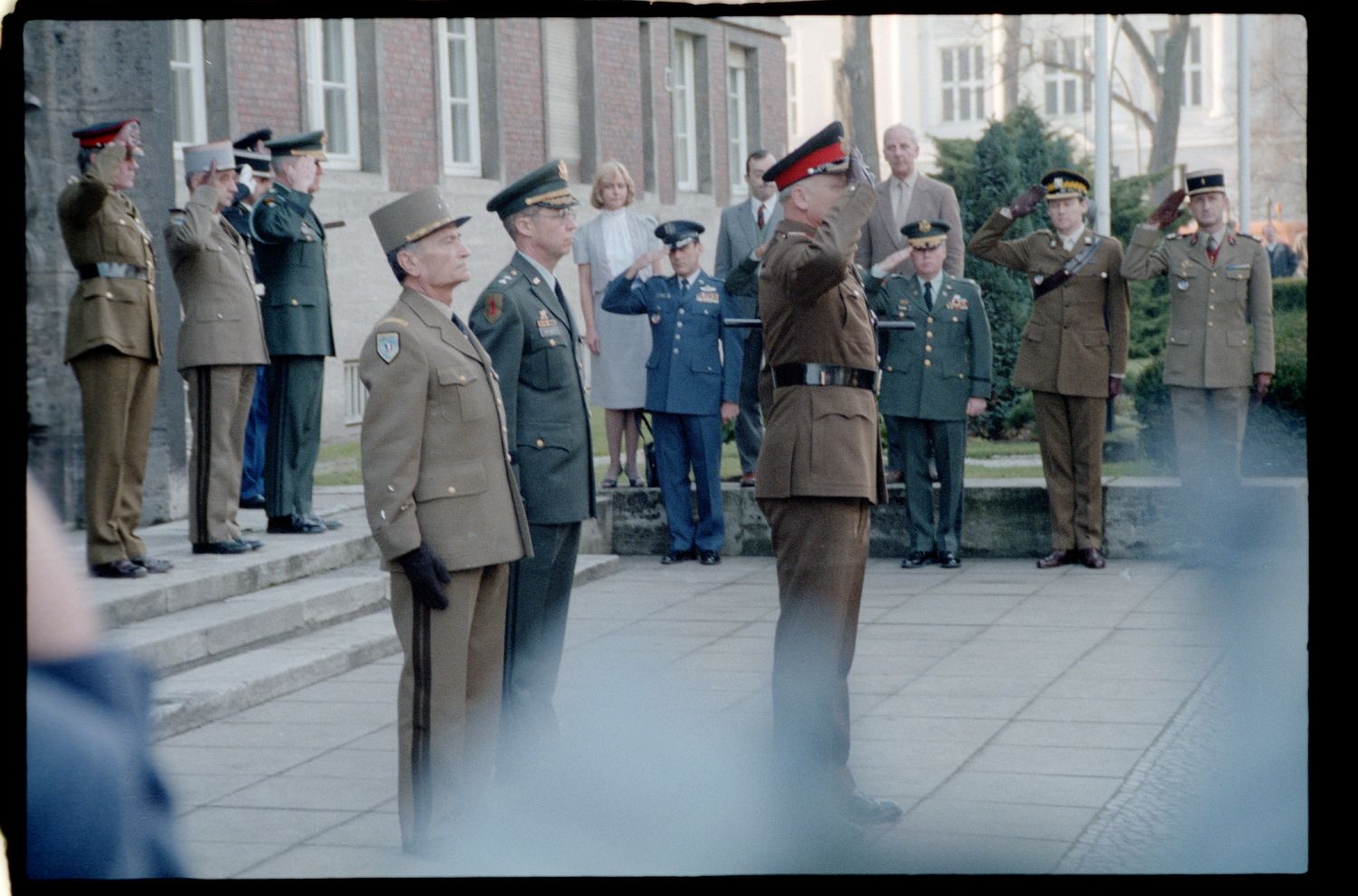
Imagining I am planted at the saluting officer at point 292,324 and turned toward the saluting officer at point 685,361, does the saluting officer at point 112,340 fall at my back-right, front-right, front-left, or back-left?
back-right

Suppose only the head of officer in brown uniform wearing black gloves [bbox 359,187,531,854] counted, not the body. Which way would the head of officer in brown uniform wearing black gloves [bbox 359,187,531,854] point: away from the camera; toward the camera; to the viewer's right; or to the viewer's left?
to the viewer's right

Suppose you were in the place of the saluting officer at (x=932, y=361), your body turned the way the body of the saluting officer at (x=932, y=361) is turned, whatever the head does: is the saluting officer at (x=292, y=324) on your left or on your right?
on your right

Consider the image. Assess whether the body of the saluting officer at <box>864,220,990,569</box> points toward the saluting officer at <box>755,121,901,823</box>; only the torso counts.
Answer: yes

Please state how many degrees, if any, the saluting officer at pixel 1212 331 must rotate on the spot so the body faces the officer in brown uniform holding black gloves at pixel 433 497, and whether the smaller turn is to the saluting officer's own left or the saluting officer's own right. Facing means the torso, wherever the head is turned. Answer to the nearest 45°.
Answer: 0° — they already face them

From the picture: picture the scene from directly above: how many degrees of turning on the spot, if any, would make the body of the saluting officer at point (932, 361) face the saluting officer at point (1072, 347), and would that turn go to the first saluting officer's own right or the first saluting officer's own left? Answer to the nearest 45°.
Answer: approximately 90° to the first saluting officer's own left
